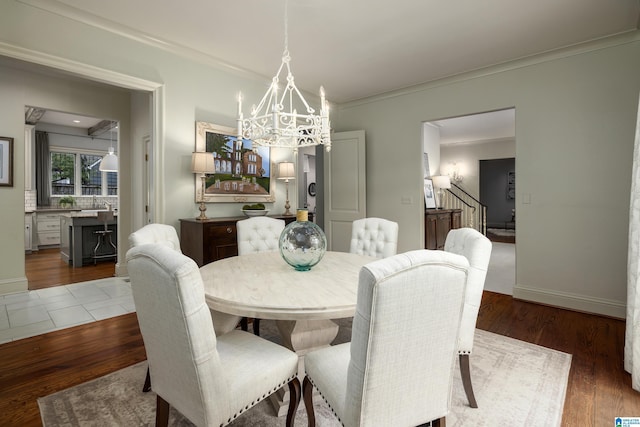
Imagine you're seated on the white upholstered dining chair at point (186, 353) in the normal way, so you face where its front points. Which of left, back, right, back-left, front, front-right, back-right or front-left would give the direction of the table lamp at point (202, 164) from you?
front-left

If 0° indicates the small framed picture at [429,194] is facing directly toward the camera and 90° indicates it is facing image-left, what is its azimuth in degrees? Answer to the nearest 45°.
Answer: approximately 315°

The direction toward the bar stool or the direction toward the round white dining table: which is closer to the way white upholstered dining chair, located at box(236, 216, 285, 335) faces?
the round white dining table

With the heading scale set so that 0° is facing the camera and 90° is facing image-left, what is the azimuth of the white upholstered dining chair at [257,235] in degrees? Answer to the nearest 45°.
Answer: approximately 315°

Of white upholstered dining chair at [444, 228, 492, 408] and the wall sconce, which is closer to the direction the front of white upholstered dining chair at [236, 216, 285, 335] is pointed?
the white upholstered dining chair

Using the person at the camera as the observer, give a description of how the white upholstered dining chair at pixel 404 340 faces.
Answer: facing away from the viewer and to the left of the viewer

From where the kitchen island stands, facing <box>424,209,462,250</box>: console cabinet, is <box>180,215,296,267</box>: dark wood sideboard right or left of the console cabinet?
right

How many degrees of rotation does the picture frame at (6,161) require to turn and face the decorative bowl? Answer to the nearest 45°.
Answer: approximately 45° to its left

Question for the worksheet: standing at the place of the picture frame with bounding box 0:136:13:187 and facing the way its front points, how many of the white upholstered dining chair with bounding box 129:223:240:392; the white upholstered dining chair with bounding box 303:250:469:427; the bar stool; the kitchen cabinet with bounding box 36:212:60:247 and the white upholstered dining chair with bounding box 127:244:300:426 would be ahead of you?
3

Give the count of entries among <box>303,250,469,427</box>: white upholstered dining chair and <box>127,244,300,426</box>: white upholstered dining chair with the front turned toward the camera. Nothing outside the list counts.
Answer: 0
